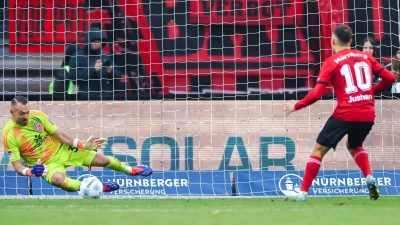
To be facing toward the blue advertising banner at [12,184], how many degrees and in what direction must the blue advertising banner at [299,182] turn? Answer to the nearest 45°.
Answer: approximately 90° to its right

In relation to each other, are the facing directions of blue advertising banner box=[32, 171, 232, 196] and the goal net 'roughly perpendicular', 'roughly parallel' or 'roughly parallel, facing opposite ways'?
roughly parallel

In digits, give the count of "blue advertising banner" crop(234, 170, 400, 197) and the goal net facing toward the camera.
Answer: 2

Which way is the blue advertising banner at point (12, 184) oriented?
toward the camera

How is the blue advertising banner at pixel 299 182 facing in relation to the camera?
toward the camera

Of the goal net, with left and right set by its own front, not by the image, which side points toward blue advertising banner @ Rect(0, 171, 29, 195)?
right

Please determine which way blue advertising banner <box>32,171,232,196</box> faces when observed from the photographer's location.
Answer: facing the viewer

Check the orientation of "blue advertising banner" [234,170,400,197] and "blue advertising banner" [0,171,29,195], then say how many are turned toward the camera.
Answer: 2

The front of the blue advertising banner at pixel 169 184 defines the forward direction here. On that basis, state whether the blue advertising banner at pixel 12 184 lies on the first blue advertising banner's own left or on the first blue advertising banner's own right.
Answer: on the first blue advertising banner's own right
